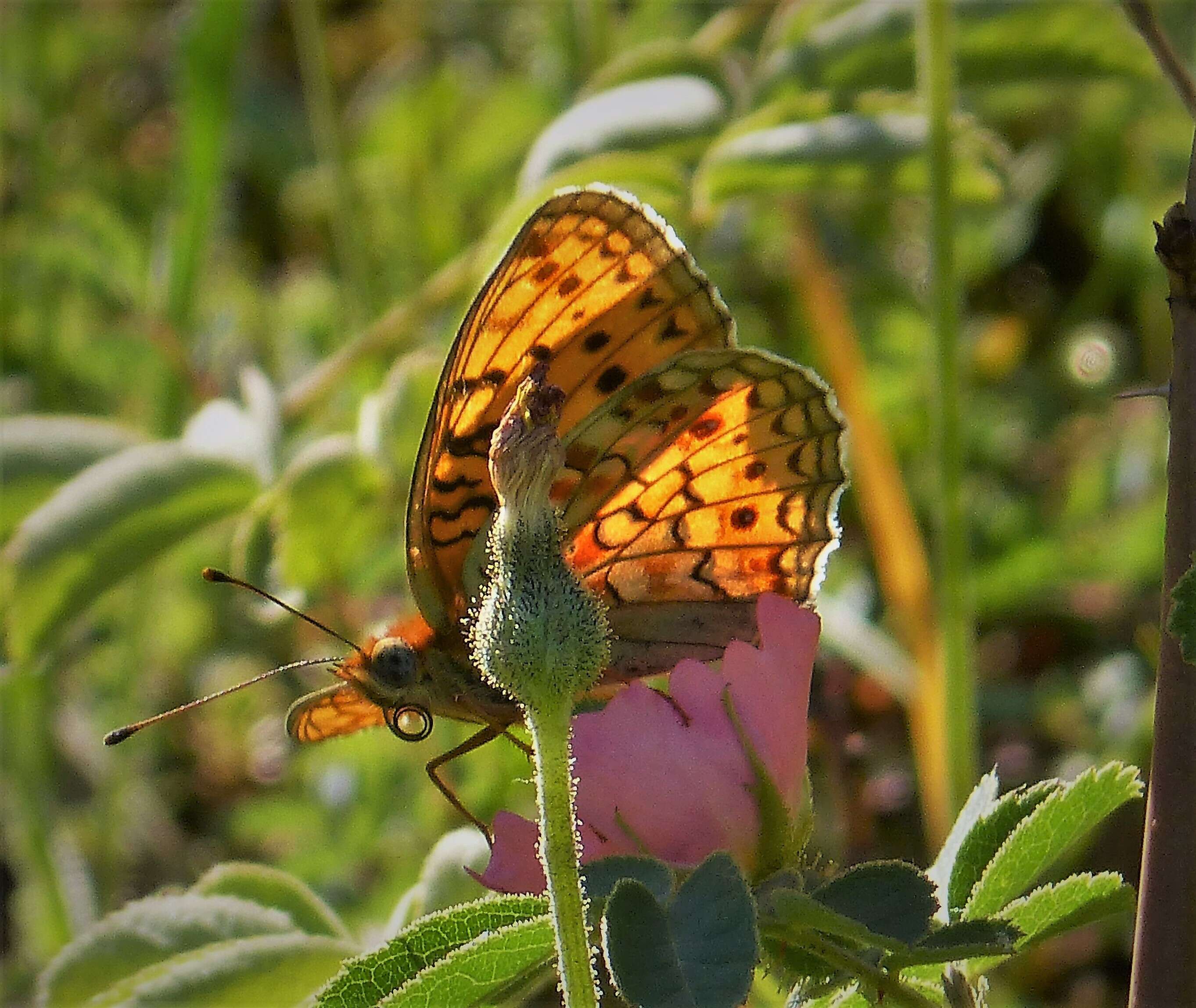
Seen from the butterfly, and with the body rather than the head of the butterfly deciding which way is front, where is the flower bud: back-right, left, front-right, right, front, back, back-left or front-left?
left

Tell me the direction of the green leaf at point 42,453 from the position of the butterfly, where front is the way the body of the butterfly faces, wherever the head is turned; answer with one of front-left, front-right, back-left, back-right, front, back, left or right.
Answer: front-right

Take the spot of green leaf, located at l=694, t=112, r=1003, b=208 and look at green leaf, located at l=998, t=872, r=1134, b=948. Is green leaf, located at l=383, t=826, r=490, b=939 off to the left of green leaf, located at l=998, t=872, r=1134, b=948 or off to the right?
right

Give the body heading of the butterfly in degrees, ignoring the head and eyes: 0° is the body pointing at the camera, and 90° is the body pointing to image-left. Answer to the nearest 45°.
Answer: approximately 90°
